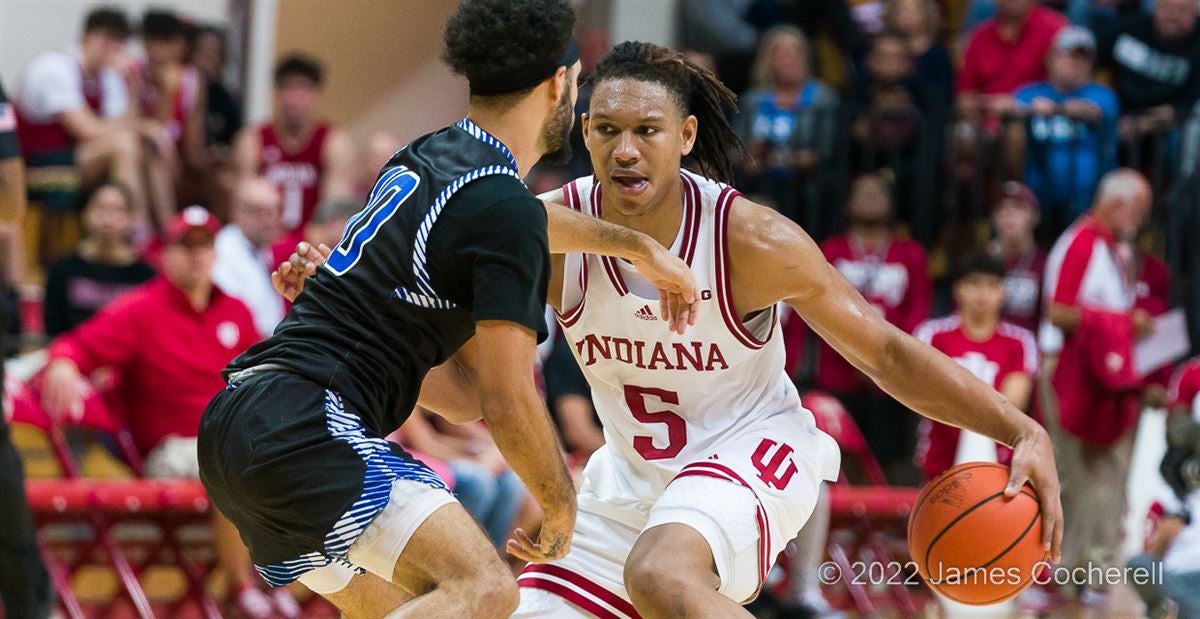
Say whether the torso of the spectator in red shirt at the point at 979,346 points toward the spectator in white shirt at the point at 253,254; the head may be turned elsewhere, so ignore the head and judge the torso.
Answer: no

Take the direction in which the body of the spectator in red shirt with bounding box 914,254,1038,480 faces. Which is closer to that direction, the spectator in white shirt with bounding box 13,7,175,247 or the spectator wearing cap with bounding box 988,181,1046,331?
the spectator in white shirt

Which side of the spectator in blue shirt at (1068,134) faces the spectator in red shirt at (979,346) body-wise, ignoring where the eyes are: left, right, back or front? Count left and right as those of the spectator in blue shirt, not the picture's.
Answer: front

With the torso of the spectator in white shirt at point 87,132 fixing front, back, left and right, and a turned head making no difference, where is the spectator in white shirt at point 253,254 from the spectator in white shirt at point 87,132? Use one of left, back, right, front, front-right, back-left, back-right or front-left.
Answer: front

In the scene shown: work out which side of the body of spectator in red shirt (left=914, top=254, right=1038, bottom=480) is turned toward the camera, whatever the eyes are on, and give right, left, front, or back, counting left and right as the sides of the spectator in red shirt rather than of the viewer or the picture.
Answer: front

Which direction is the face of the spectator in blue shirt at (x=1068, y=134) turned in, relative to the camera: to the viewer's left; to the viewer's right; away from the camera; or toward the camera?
toward the camera

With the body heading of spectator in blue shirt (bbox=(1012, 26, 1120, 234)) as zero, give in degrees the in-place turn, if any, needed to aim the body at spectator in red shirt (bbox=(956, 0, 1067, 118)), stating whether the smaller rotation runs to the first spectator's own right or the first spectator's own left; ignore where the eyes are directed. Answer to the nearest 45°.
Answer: approximately 135° to the first spectator's own right

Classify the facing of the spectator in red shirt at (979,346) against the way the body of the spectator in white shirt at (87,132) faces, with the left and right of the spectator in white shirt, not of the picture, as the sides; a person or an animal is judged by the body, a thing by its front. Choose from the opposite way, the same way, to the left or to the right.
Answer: to the right

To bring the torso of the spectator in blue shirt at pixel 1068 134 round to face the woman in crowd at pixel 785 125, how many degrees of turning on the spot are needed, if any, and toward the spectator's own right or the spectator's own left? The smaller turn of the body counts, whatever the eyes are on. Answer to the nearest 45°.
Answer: approximately 90° to the spectator's own right

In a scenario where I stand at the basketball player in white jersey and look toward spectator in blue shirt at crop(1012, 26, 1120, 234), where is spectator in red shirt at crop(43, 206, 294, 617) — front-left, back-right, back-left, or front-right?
front-left

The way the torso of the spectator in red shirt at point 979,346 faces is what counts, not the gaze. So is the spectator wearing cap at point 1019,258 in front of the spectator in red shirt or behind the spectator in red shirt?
behind

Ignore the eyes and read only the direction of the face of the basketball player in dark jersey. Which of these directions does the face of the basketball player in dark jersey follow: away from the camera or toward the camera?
away from the camera

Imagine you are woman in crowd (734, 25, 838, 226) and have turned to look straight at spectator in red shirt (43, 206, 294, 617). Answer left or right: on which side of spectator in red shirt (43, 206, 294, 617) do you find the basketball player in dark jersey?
left
